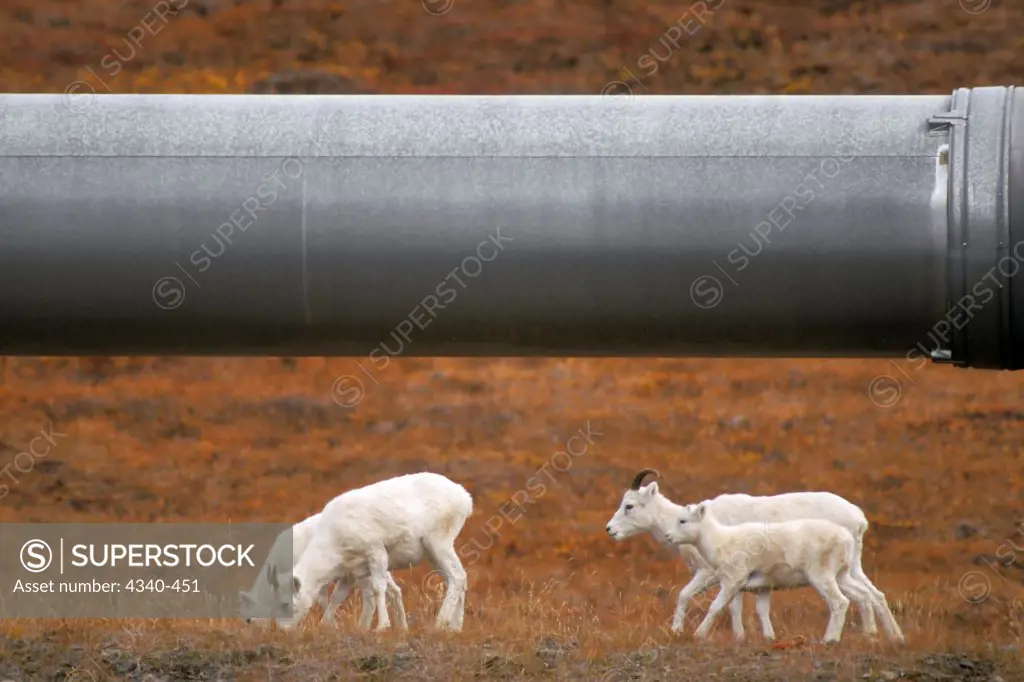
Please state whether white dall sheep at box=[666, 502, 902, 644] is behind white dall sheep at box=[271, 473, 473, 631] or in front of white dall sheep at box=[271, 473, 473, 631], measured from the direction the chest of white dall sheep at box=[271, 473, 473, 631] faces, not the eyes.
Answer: behind

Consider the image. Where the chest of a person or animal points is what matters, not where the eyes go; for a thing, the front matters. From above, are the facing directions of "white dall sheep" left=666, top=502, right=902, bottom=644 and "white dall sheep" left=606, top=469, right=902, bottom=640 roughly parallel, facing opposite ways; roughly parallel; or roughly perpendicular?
roughly parallel

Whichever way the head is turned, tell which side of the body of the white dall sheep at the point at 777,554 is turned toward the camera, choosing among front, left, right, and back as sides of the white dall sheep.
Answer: left

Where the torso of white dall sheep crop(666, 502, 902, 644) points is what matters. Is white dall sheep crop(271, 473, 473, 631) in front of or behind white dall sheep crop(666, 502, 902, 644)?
in front

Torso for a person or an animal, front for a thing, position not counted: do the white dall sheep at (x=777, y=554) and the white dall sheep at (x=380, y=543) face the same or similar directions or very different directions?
same or similar directions

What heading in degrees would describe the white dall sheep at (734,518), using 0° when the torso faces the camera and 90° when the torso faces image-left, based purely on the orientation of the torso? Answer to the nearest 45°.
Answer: approximately 90°

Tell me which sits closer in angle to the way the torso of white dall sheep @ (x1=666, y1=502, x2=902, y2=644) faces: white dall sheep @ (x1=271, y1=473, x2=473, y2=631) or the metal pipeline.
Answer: the white dall sheep

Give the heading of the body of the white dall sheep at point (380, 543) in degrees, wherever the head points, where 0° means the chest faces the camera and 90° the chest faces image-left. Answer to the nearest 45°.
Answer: approximately 90°

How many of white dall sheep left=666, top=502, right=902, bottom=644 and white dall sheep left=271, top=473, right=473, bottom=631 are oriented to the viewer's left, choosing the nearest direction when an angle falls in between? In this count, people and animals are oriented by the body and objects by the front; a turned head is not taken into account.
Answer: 2

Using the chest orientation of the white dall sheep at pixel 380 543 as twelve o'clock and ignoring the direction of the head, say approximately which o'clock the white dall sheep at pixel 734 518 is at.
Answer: the white dall sheep at pixel 734 518 is roughly at 6 o'clock from the white dall sheep at pixel 380 543.

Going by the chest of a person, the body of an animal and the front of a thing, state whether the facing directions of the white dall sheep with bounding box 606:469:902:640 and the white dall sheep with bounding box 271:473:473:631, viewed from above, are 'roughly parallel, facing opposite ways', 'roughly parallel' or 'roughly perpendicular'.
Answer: roughly parallel
